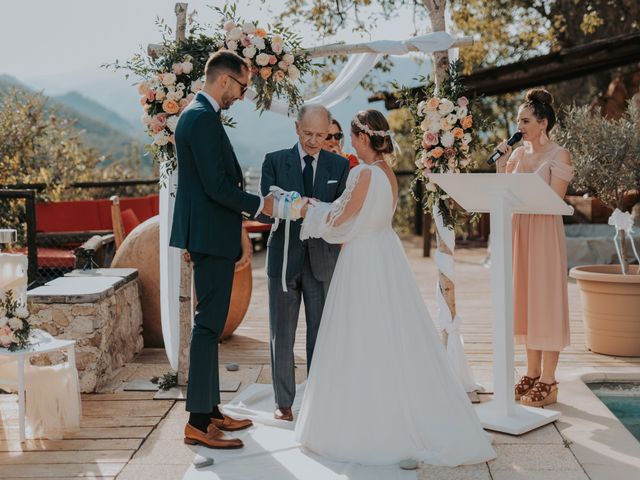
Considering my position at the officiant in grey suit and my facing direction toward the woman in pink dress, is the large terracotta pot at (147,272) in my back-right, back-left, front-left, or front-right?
back-left

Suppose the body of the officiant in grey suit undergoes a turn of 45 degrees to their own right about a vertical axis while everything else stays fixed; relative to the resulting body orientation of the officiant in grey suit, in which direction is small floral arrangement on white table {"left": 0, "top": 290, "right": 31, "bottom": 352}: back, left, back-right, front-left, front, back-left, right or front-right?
front-right

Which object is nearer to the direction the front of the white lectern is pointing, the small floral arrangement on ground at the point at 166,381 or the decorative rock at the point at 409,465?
the decorative rock

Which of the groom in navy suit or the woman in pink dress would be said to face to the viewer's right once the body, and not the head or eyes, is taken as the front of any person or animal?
the groom in navy suit

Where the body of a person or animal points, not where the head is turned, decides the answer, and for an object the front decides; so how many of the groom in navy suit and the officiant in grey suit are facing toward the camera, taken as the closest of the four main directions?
1

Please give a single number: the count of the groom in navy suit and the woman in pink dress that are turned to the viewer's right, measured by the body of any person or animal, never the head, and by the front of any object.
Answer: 1

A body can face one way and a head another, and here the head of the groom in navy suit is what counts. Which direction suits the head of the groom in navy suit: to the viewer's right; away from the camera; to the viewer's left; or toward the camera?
to the viewer's right

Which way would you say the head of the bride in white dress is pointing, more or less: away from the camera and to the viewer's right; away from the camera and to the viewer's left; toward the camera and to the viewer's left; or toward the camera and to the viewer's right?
away from the camera and to the viewer's left

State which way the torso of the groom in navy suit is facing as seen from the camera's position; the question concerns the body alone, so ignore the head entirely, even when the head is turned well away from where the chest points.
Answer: to the viewer's right

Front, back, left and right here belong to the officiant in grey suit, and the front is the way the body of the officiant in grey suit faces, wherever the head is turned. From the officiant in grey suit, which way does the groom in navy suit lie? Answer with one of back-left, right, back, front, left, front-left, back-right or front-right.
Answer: front-right

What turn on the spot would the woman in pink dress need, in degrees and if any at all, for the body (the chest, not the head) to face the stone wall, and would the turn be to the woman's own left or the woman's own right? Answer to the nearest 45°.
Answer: approximately 45° to the woman's own right

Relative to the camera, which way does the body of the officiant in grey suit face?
toward the camera
